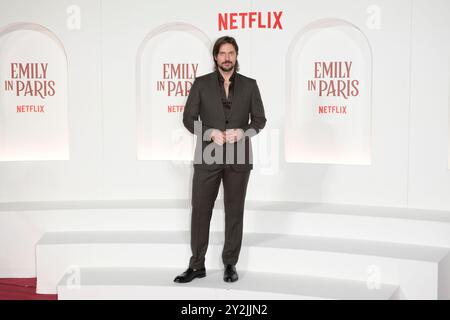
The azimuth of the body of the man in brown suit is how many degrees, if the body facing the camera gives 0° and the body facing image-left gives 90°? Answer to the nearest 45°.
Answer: approximately 0°
